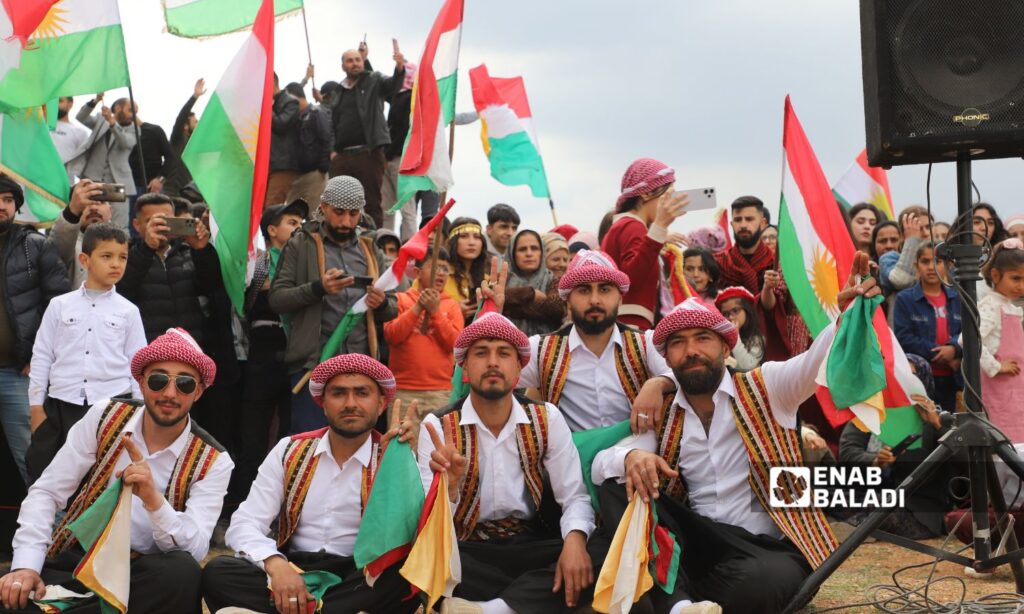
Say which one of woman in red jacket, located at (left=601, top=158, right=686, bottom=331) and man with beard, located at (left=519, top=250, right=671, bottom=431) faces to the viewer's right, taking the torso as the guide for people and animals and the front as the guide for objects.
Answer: the woman in red jacket

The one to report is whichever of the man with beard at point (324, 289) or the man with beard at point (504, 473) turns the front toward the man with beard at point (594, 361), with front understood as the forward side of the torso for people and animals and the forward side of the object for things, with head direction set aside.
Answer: the man with beard at point (324, 289)

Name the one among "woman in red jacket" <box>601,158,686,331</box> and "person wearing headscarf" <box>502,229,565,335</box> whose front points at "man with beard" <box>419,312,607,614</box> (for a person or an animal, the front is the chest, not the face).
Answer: the person wearing headscarf

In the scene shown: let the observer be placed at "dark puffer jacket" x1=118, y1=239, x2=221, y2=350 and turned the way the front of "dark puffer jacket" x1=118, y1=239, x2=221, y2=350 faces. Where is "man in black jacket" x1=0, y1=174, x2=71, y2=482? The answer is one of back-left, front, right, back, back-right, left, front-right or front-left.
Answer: right

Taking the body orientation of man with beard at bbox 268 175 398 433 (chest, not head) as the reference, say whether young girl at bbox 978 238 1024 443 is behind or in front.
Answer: in front

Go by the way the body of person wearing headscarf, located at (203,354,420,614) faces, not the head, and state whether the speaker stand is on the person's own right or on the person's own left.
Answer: on the person's own left

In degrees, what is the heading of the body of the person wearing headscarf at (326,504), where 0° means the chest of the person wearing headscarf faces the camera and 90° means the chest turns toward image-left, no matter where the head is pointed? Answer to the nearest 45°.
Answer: approximately 0°

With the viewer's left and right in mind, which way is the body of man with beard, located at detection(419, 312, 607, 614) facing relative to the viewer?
facing the viewer

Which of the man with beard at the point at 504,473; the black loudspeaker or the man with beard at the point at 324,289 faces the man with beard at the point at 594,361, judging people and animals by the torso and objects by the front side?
the man with beard at the point at 324,289

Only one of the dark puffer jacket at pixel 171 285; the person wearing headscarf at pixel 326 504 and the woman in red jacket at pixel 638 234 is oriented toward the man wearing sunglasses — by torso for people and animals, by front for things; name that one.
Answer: the dark puffer jacket

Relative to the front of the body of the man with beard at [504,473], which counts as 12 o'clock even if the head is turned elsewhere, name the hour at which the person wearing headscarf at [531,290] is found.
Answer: The person wearing headscarf is roughly at 6 o'clock from the man with beard.

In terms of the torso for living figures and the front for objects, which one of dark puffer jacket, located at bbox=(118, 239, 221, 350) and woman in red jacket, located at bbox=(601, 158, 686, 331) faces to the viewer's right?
the woman in red jacket
